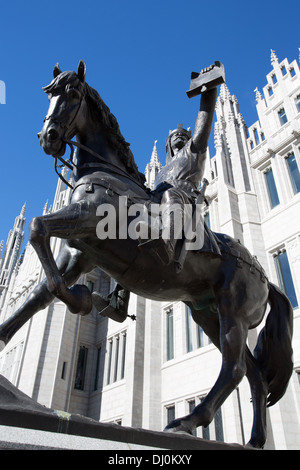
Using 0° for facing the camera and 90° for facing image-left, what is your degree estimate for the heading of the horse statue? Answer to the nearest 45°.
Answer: approximately 45°
